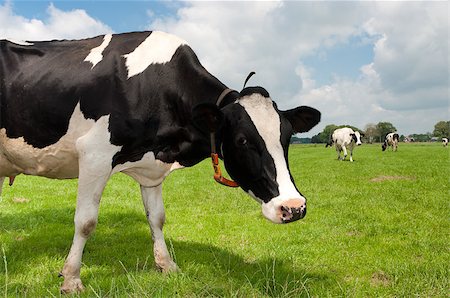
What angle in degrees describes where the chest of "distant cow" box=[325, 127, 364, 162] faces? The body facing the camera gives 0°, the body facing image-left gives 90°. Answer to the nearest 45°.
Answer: approximately 315°

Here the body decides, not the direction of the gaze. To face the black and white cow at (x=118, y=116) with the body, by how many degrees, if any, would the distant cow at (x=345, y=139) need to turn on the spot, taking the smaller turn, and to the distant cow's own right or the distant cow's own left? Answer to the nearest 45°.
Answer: approximately 45° to the distant cow's own right
